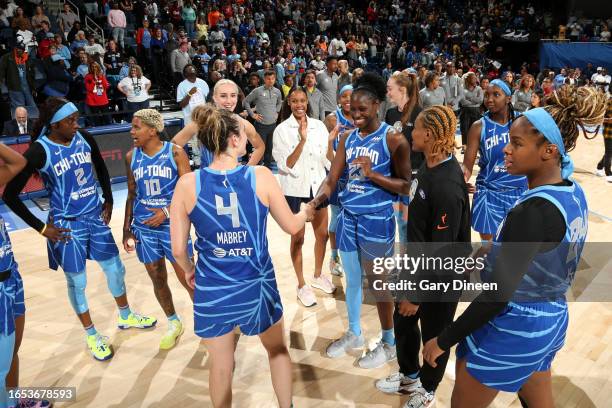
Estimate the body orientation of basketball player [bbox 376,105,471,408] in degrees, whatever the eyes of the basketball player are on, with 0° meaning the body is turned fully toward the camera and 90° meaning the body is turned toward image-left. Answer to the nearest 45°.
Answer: approximately 90°

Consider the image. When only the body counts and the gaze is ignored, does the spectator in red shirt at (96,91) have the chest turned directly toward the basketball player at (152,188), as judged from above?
yes

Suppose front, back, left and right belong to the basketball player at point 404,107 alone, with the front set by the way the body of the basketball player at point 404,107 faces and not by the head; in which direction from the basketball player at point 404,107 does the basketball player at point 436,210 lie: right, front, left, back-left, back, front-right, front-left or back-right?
left

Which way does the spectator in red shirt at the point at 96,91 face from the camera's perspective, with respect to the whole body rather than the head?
toward the camera

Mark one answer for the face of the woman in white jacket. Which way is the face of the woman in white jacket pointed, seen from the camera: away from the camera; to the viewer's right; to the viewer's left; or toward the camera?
toward the camera

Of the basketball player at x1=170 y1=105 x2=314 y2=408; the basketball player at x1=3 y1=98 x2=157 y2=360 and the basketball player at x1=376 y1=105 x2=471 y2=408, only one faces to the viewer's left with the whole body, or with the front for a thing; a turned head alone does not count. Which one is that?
the basketball player at x1=376 y1=105 x2=471 y2=408

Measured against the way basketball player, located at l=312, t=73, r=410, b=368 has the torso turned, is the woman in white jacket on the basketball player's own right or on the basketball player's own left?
on the basketball player's own right

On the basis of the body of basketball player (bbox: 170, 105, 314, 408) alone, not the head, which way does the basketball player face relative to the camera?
away from the camera

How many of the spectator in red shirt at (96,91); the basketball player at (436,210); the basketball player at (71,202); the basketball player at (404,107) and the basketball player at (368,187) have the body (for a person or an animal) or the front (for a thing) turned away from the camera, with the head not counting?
0

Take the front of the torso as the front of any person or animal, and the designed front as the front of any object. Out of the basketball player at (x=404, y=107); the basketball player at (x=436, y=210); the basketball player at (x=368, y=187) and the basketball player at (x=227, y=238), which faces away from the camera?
the basketball player at (x=227, y=238)

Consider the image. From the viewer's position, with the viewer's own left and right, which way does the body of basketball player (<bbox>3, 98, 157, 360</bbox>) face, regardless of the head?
facing the viewer and to the right of the viewer

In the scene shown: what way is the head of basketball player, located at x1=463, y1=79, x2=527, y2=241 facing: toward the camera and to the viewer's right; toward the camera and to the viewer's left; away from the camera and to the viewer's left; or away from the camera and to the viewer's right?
toward the camera and to the viewer's left

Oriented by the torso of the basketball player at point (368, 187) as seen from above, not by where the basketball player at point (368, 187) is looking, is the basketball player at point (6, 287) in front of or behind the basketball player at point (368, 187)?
in front

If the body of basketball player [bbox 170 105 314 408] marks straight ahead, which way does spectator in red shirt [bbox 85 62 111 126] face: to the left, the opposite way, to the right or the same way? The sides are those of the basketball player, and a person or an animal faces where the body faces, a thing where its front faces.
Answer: the opposite way

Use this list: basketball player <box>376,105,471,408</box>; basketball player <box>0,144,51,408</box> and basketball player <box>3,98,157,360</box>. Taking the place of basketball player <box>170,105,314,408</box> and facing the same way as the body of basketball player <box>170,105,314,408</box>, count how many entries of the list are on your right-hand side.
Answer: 1

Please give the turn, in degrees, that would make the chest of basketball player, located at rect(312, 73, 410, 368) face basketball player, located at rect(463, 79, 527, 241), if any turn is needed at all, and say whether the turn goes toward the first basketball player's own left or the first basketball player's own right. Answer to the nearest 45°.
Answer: approximately 180°
